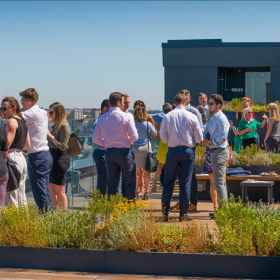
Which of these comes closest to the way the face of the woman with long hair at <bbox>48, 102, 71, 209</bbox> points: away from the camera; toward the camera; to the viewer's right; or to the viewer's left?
to the viewer's left

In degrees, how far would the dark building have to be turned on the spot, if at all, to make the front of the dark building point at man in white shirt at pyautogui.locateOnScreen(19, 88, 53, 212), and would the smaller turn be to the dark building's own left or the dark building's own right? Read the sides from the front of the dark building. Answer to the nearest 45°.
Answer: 0° — it already faces them

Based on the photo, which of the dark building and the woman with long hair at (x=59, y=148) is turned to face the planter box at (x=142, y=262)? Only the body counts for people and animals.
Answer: the dark building

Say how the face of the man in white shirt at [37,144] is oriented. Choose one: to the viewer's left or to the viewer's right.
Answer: to the viewer's left

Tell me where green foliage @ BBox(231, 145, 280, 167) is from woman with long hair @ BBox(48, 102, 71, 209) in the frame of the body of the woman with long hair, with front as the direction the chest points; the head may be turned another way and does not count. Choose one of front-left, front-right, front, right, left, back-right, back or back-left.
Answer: back-right

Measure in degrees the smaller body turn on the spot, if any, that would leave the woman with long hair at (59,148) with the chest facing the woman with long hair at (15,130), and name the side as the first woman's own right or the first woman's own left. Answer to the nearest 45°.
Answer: approximately 45° to the first woman's own left

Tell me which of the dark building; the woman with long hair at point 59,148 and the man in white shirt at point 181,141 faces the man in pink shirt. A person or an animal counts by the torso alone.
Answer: the dark building

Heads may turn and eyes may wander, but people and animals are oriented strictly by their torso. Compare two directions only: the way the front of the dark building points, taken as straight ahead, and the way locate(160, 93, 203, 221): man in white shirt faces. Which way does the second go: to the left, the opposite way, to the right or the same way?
the opposite way

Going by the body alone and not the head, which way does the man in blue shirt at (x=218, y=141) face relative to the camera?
to the viewer's left

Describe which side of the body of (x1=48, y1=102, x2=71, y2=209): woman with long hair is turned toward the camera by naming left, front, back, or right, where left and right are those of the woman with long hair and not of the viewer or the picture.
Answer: left

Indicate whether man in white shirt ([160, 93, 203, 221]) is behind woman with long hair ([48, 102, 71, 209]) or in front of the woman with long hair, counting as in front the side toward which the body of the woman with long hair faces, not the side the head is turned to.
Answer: behind

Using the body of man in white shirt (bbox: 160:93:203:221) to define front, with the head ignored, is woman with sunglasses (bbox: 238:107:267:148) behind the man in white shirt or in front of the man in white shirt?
in front

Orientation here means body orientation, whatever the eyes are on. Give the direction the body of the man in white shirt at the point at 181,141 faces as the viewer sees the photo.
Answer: away from the camera

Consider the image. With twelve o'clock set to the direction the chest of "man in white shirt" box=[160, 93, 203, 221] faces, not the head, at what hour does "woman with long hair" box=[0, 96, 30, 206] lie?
The woman with long hair is roughly at 8 o'clock from the man in white shirt.
